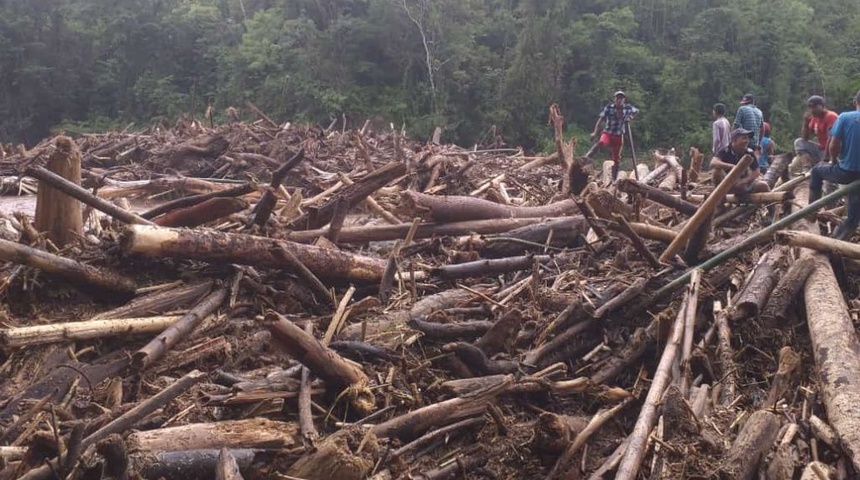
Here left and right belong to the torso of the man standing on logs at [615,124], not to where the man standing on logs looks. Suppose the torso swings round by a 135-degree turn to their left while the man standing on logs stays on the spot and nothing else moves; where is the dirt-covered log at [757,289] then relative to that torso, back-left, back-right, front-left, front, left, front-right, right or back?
back-right

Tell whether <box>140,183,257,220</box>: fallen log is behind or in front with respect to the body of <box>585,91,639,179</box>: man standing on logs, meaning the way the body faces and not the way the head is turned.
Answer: in front

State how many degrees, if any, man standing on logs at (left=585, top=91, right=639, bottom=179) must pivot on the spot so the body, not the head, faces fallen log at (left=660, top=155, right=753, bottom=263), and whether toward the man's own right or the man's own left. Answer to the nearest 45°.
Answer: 0° — they already face it

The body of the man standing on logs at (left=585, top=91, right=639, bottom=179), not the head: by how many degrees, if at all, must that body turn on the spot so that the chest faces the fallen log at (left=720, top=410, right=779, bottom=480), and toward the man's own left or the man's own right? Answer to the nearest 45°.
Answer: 0° — they already face it

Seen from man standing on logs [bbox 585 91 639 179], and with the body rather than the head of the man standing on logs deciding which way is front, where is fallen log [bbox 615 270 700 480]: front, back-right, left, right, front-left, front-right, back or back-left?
front

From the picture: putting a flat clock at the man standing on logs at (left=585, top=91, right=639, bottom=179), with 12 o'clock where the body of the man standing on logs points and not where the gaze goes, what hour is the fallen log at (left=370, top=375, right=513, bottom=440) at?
The fallen log is roughly at 12 o'clock from the man standing on logs.

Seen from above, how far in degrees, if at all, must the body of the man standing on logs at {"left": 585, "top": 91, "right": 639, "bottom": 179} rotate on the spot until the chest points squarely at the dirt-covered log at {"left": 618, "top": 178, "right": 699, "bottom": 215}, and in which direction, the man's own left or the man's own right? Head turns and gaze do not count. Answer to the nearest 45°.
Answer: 0° — they already face it

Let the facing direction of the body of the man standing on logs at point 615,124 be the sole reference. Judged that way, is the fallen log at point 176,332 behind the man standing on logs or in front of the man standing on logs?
in front

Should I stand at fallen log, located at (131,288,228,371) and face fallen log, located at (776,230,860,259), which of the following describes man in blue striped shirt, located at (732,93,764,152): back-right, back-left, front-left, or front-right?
front-left

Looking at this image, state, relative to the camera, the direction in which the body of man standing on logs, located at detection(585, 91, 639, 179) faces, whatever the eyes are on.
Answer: toward the camera

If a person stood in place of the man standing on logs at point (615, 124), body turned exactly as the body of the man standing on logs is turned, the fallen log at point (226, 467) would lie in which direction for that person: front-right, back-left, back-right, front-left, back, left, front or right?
front

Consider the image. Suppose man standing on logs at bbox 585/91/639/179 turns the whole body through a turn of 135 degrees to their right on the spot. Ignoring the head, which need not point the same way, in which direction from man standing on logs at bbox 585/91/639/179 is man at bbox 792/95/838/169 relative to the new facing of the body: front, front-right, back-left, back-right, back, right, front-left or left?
back

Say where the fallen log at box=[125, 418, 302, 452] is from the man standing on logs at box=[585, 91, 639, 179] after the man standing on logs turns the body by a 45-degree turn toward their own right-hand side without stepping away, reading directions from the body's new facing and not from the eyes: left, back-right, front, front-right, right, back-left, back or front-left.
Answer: front-left

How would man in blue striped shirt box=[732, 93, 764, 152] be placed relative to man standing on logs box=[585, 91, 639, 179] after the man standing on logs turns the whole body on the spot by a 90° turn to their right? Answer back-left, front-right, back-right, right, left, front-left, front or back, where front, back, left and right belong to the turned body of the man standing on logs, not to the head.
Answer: back-left
